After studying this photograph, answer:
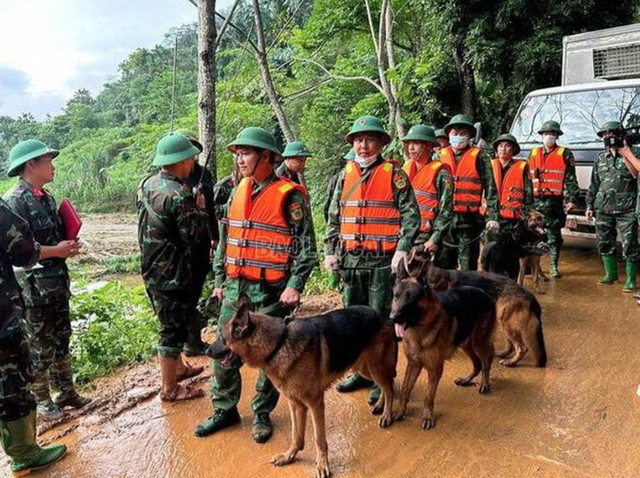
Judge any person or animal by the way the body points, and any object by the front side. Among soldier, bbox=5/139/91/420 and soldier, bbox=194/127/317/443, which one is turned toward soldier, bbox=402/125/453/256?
soldier, bbox=5/139/91/420

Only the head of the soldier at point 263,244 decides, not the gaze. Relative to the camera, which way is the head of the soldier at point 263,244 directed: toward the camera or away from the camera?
toward the camera

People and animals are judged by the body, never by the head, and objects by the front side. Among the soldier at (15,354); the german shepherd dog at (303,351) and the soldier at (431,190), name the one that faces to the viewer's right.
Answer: the soldier at (15,354)

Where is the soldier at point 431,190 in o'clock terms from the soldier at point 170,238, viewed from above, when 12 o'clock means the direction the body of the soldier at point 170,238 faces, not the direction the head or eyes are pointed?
the soldier at point 431,190 is roughly at 1 o'clock from the soldier at point 170,238.

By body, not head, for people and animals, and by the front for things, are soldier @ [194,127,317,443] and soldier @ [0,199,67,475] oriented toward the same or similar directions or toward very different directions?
very different directions

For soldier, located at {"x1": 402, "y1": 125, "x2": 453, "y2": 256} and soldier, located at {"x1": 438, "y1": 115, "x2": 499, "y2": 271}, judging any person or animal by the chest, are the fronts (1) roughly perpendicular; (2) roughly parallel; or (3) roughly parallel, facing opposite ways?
roughly parallel

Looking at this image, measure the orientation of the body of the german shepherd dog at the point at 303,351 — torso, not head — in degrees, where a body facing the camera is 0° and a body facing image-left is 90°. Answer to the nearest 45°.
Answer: approximately 45°

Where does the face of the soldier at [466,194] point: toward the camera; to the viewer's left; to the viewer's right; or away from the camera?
toward the camera

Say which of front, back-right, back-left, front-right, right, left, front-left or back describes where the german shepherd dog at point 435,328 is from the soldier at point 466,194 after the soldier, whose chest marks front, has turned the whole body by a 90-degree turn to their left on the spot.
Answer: front-right

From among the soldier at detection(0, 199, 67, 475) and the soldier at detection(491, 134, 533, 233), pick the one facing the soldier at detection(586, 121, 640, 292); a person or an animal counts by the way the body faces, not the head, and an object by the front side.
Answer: the soldier at detection(0, 199, 67, 475)

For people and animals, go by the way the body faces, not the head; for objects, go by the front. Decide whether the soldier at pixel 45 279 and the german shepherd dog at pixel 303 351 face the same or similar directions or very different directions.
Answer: very different directions

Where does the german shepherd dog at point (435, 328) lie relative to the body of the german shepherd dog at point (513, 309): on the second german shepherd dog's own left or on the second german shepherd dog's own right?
on the second german shepherd dog's own left

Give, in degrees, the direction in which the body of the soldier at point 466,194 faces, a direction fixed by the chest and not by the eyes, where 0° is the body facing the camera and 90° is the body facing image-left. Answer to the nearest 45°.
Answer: approximately 45°

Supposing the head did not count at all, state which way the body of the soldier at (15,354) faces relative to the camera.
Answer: to the viewer's right

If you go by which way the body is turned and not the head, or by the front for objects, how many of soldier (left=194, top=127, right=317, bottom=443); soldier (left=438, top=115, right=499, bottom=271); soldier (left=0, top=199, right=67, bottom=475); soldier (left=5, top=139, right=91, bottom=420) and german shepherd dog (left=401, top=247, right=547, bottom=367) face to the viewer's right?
2

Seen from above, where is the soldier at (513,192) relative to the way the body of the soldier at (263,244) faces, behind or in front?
behind

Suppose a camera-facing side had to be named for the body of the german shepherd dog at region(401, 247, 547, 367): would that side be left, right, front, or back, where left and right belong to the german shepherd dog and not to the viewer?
left

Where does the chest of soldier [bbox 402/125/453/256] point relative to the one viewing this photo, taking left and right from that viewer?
facing the viewer and to the left of the viewer
